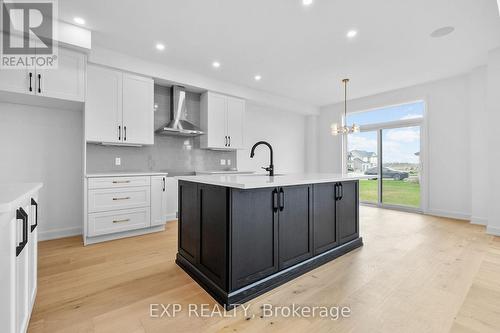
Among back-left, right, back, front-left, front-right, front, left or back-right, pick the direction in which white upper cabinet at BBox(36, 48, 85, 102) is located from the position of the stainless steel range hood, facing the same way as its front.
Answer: right

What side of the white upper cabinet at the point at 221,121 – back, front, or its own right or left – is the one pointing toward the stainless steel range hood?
right

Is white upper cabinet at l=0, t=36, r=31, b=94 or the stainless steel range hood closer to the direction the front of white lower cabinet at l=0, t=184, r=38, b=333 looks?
the stainless steel range hood

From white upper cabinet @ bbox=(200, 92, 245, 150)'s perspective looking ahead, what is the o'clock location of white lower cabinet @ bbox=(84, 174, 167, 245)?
The white lower cabinet is roughly at 3 o'clock from the white upper cabinet.

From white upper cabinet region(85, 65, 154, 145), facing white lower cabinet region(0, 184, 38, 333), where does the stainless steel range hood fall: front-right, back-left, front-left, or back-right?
back-left

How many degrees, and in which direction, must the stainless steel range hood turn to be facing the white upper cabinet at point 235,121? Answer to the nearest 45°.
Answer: approximately 45° to its left

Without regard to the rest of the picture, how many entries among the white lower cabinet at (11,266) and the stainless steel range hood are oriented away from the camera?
0

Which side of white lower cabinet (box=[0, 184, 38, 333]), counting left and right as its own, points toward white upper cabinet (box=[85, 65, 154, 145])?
left

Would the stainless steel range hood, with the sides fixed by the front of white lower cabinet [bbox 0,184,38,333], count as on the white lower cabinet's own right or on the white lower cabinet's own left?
on the white lower cabinet's own left

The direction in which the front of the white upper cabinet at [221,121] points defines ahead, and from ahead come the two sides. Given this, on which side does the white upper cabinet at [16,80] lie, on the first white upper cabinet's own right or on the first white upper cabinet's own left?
on the first white upper cabinet's own right

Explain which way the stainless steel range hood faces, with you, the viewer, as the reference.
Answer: facing the viewer and to the right of the viewer

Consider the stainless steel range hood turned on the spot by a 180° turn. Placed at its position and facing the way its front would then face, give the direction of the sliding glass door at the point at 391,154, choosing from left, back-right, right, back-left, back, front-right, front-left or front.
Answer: back-right

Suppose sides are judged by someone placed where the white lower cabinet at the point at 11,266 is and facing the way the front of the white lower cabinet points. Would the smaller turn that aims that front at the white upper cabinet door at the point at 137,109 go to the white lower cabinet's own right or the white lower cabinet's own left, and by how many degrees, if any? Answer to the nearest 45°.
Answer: approximately 45° to the white lower cabinet's own left

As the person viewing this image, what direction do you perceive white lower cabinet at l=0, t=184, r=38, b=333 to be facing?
facing to the right of the viewer

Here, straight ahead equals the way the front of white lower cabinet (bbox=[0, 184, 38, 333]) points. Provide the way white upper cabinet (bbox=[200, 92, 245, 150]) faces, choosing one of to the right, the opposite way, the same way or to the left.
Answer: to the right
